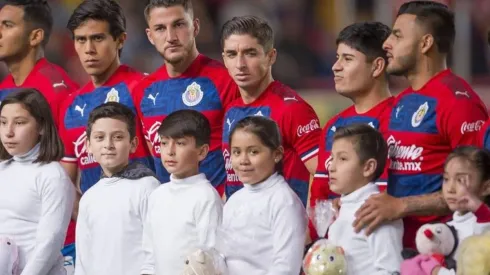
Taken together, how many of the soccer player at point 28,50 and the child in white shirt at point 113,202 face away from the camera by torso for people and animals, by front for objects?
0

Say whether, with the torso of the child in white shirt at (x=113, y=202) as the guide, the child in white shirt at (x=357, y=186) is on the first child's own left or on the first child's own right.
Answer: on the first child's own left

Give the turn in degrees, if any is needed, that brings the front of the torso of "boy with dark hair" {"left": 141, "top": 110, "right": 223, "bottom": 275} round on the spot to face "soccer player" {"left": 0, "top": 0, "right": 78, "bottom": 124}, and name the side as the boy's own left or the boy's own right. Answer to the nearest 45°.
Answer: approximately 90° to the boy's own right

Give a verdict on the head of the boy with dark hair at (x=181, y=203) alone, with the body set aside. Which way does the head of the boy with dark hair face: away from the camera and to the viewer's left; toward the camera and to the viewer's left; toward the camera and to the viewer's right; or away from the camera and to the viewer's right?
toward the camera and to the viewer's left

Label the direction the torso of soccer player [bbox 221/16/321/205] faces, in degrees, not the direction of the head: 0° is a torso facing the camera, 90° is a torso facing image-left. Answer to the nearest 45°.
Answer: approximately 45°

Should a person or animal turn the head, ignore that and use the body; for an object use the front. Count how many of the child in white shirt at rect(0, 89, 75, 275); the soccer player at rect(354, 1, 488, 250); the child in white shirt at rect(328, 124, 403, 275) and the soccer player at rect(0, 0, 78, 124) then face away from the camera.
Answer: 0

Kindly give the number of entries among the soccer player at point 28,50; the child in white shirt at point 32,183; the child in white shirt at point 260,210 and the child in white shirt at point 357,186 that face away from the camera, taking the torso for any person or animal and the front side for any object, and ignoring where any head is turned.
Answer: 0

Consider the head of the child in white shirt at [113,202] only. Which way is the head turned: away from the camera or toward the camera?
toward the camera

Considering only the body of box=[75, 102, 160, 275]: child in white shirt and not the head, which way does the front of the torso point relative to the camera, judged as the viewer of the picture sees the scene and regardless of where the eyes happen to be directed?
toward the camera

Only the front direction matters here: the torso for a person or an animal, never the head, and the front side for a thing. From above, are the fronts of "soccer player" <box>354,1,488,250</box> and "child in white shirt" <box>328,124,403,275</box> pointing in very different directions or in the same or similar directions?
same or similar directions

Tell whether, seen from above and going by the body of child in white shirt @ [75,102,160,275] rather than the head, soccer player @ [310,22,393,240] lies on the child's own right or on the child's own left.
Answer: on the child's own left

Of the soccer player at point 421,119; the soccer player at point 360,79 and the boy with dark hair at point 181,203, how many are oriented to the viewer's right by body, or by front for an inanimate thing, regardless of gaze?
0

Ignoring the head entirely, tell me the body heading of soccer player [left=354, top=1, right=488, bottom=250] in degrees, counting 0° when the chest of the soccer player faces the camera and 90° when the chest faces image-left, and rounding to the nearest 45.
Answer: approximately 45°

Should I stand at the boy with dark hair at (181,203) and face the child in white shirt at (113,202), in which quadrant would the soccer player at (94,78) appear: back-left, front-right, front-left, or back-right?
front-right

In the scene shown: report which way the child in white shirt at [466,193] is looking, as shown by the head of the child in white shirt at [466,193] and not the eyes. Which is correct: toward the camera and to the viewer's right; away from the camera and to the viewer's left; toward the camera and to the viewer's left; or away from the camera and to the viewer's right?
toward the camera and to the viewer's left
